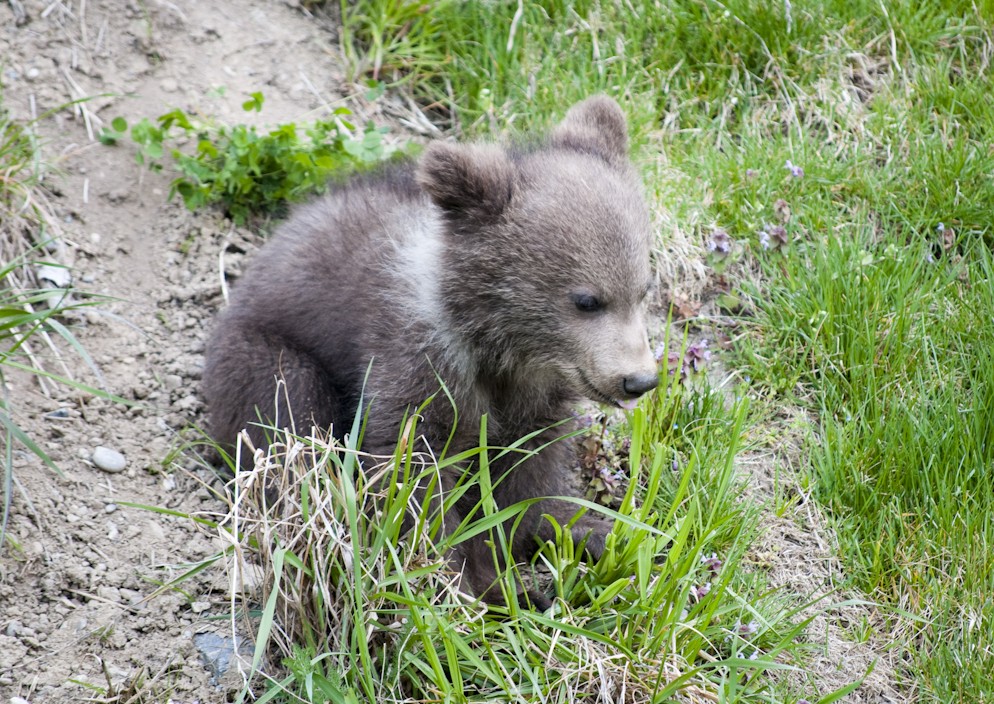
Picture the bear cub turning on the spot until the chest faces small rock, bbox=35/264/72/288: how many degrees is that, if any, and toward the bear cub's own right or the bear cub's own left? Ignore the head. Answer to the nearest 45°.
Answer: approximately 180°

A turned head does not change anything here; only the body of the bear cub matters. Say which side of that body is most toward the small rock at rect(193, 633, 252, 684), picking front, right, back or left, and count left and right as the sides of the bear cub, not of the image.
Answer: right

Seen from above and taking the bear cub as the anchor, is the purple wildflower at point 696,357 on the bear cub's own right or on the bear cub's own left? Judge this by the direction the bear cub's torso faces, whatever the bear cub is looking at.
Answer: on the bear cub's own left

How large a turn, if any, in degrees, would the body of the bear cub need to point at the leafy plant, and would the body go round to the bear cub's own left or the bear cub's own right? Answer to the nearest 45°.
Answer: approximately 180°

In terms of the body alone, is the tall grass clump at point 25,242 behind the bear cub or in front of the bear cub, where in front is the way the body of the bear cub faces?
behind

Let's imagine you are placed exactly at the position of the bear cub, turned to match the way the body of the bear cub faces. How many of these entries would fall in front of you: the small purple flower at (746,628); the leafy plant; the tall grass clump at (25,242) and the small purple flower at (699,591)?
2

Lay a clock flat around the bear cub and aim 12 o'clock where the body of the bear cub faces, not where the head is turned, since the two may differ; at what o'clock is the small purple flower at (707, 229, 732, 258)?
The small purple flower is roughly at 9 o'clock from the bear cub.

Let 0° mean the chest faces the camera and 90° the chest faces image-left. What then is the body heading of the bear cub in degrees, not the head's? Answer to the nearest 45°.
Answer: approximately 315°
